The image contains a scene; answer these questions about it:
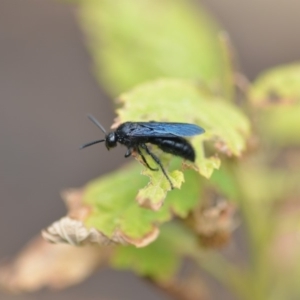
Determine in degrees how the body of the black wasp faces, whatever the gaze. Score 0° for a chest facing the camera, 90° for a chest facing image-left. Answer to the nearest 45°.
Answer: approximately 90°

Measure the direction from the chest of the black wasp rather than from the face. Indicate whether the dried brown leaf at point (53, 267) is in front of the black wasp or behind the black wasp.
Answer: in front

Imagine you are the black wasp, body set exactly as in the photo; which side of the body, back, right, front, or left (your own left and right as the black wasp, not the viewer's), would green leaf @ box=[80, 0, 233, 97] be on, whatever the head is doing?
right

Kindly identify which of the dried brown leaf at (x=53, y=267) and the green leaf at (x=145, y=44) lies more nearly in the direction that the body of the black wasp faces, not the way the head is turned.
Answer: the dried brown leaf

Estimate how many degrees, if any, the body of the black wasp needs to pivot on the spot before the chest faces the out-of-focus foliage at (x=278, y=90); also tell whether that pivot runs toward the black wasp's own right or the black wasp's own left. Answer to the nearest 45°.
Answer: approximately 180°
